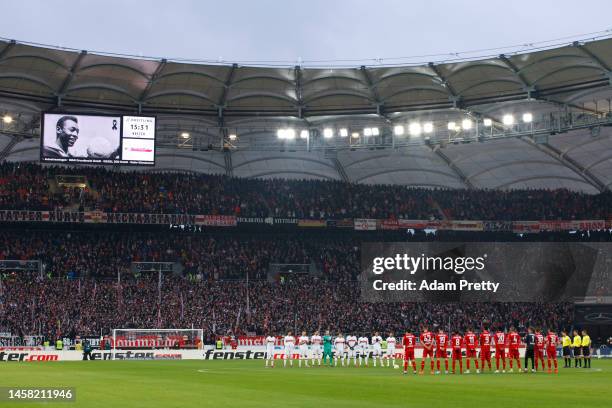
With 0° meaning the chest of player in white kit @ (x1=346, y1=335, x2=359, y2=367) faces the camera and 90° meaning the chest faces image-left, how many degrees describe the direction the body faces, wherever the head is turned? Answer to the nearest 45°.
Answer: approximately 0°
